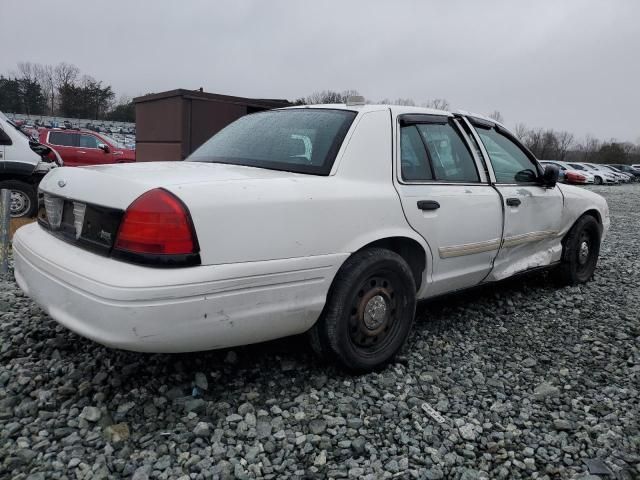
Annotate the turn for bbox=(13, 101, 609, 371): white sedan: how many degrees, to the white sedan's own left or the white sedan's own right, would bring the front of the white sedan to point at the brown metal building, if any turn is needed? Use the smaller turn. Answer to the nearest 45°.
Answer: approximately 45° to the white sedan's own left

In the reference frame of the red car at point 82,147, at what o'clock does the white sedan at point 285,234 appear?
The white sedan is roughly at 3 o'clock from the red car.

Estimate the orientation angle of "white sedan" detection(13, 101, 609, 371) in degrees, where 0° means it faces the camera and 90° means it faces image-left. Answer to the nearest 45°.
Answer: approximately 225°

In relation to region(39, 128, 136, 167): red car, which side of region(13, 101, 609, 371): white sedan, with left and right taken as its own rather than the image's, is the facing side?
left

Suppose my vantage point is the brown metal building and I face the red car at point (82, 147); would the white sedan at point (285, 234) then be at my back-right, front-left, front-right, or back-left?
back-left

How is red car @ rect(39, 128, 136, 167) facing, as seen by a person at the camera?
facing to the right of the viewer
